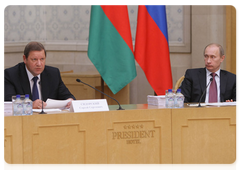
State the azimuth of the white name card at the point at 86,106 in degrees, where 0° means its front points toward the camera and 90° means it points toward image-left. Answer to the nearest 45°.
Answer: approximately 0°

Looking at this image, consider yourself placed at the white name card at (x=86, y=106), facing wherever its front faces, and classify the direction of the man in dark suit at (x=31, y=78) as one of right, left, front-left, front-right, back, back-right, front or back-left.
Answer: back-right

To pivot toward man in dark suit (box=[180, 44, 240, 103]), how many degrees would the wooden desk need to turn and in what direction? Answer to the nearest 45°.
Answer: approximately 135° to its left

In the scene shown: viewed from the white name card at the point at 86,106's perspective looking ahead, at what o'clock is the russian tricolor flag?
The russian tricolor flag is roughly at 7 o'clock from the white name card.

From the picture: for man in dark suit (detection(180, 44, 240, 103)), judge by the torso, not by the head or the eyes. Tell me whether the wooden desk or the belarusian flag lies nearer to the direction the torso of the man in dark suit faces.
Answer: the wooden desk

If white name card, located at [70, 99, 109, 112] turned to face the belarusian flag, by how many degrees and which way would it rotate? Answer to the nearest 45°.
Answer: approximately 180°

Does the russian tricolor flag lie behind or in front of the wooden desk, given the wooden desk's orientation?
behind

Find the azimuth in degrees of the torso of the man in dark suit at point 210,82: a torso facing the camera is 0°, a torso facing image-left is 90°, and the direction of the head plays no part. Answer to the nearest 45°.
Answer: approximately 0°

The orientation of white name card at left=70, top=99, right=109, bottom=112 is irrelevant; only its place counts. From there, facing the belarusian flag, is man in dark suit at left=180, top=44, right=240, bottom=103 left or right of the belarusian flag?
right

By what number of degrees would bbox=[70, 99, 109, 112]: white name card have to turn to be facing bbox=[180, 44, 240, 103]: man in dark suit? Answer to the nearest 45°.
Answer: approximately 135° to its left
